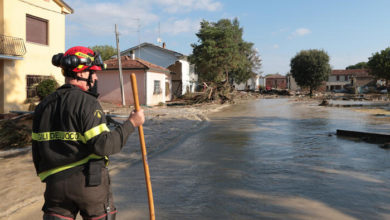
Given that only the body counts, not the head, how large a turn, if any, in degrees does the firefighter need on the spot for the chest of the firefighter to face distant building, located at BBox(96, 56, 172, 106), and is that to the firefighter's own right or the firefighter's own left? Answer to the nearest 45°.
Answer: approximately 45° to the firefighter's own left

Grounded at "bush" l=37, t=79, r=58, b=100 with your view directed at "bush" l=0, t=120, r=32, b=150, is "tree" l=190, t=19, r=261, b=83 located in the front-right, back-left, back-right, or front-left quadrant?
back-left

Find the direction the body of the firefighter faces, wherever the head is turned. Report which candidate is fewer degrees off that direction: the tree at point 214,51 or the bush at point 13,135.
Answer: the tree

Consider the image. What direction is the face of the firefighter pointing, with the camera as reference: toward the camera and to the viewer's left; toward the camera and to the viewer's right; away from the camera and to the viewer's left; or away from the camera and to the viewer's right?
away from the camera and to the viewer's right

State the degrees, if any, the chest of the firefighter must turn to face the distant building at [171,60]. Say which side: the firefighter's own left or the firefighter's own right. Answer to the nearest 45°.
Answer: approximately 45° to the firefighter's own left

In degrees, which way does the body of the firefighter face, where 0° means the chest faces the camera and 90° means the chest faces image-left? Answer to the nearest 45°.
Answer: approximately 225°

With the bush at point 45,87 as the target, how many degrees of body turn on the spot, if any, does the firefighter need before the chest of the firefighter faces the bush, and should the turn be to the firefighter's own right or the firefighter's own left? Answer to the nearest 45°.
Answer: approximately 45° to the firefighter's own left

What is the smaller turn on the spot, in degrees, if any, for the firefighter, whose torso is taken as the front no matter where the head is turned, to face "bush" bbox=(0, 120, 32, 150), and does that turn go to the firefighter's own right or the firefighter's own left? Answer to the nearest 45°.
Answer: approximately 45° to the firefighter's own left
